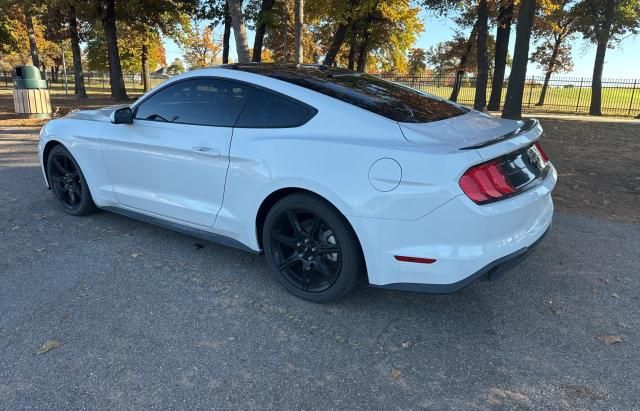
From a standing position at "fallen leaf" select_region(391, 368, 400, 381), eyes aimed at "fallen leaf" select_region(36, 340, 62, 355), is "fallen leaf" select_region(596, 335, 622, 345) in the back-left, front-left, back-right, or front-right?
back-right

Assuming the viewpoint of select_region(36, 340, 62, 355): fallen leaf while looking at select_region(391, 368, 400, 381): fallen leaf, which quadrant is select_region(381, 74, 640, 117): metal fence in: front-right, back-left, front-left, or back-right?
front-left

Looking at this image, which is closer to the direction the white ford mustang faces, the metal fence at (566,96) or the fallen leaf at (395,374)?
the metal fence

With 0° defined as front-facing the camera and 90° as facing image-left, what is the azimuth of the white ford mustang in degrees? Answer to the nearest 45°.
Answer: approximately 135°

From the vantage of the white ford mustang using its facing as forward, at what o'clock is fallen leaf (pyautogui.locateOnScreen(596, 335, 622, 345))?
The fallen leaf is roughly at 5 o'clock from the white ford mustang.

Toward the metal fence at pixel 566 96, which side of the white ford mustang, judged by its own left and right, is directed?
right

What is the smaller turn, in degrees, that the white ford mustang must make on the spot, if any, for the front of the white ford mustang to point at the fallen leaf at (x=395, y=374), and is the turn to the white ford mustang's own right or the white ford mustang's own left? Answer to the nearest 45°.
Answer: approximately 135° to the white ford mustang's own left
